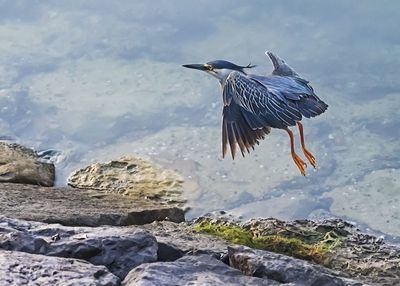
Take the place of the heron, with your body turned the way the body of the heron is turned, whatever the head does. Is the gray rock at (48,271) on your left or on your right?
on your left

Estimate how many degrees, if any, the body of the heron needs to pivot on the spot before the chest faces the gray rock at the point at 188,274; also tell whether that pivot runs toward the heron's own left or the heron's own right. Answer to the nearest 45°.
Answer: approximately 90° to the heron's own left

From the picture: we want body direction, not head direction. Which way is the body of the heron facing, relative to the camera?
to the viewer's left

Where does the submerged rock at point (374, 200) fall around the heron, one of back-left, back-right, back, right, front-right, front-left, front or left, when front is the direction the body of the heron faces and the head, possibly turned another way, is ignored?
back-right

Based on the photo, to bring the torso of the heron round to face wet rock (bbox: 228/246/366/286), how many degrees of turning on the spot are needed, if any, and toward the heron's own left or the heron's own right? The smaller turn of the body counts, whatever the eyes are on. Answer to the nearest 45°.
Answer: approximately 90° to the heron's own left

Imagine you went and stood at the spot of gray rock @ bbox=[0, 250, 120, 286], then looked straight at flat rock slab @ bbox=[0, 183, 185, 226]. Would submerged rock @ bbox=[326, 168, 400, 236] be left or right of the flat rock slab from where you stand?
right

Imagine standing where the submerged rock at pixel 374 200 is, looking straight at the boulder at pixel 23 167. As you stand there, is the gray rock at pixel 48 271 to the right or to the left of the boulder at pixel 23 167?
left
